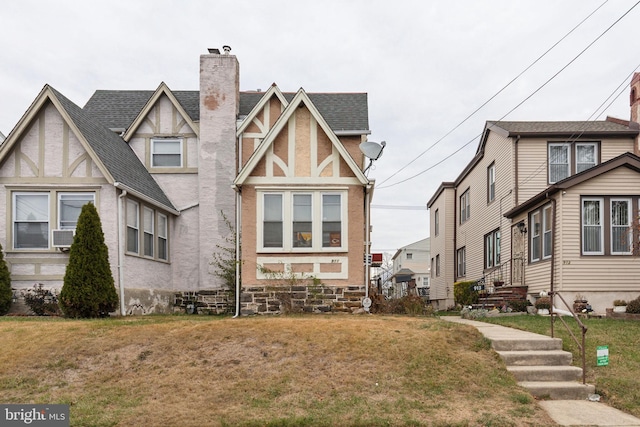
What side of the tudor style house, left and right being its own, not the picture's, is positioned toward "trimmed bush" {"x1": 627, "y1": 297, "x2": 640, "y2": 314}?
left

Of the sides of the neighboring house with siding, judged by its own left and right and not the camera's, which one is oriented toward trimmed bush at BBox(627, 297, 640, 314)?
front

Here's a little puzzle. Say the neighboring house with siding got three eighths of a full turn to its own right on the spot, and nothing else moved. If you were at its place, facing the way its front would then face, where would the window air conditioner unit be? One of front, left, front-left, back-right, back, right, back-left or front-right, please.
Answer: left

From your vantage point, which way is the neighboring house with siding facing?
toward the camera

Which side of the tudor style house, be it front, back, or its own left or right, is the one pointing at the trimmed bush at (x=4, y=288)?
right

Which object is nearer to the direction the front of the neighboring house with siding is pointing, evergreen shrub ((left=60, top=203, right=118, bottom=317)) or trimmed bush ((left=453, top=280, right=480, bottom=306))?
the evergreen shrub

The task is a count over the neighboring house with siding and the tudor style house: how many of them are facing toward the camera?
2

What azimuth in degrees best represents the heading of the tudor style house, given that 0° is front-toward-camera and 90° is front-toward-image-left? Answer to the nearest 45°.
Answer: approximately 0°
